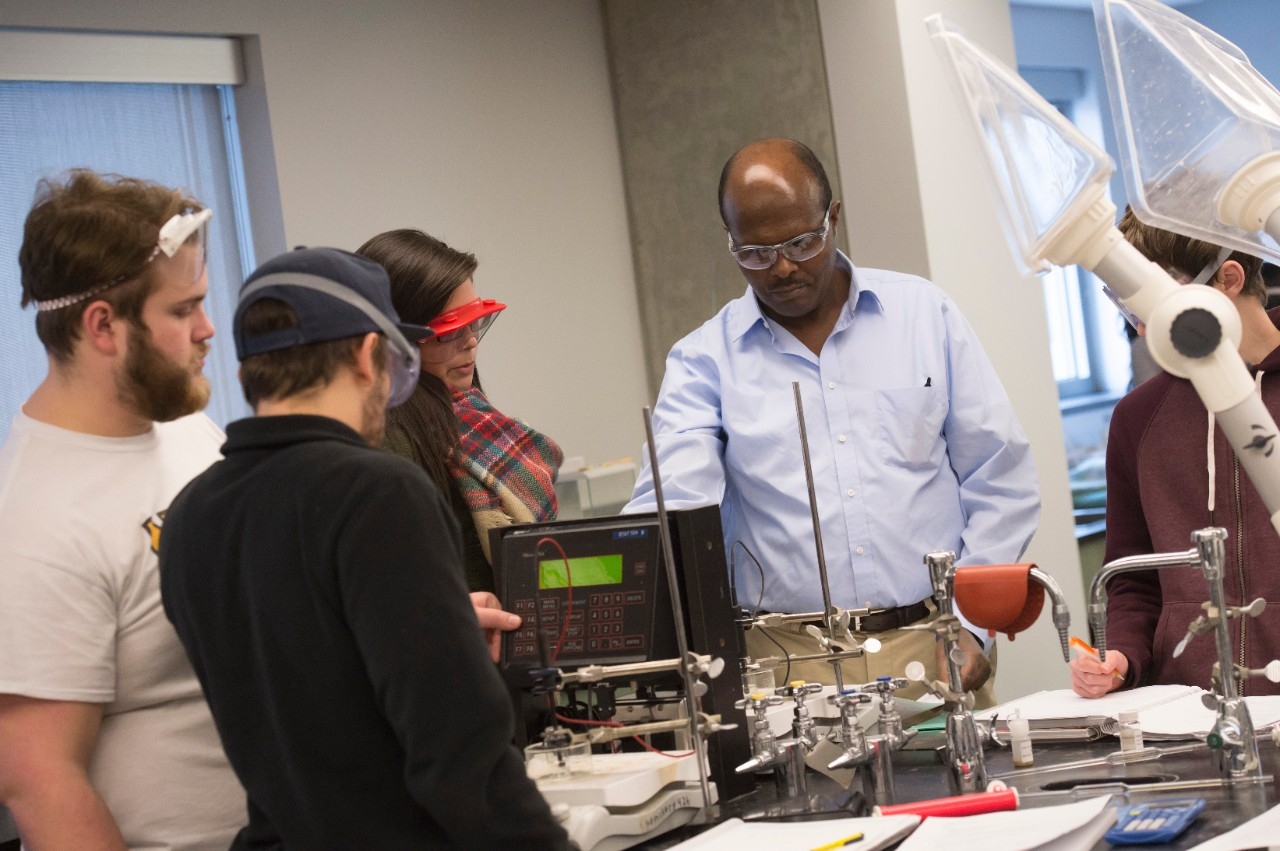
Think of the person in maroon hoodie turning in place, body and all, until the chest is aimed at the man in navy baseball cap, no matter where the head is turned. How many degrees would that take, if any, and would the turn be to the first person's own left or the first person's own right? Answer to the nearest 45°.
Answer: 0° — they already face them

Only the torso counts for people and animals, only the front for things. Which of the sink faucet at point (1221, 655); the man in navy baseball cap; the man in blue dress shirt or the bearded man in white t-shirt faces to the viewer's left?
the sink faucet

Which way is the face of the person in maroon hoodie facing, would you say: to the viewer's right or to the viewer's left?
to the viewer's left

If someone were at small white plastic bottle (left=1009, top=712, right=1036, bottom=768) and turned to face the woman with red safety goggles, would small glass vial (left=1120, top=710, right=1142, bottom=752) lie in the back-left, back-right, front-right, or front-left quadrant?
back-right

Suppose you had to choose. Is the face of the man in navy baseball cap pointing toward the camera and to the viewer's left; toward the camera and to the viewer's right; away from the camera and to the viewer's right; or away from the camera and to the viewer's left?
away from the camera and to the viewer's right

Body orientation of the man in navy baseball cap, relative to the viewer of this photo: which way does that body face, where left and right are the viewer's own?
facing away from the viewer and to the right of the viewer

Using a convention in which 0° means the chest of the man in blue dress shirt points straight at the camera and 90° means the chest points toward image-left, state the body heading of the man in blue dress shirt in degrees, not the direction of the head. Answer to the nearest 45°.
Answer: approximately 0°

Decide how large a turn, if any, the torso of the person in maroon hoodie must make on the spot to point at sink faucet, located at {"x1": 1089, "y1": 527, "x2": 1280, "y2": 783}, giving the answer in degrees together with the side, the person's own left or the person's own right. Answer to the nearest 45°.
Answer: approximately 45° to the person's own left

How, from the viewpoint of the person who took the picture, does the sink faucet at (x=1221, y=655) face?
facing to the left of the viewer

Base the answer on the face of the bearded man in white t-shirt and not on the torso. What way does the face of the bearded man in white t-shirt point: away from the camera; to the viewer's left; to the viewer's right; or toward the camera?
to the viewer's right

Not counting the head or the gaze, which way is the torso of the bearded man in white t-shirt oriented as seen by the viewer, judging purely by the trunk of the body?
to the viewer's right
